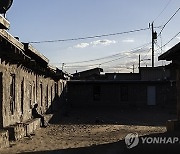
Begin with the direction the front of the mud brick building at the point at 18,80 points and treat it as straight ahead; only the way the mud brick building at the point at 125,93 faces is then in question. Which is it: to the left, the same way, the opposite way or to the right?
to the right

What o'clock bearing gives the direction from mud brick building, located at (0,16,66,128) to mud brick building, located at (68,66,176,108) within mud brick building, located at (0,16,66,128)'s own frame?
mud brick building, located at (68,66,176,108) is roughly at 10 o'clock from mud brick building, located at (0,16,66,128).

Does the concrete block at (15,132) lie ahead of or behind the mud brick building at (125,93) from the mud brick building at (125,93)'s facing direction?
ahead

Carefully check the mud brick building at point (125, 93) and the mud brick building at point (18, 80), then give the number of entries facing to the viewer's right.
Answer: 1

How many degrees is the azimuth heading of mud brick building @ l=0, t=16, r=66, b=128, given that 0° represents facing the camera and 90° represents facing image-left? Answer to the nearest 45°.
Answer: approximately 270°
